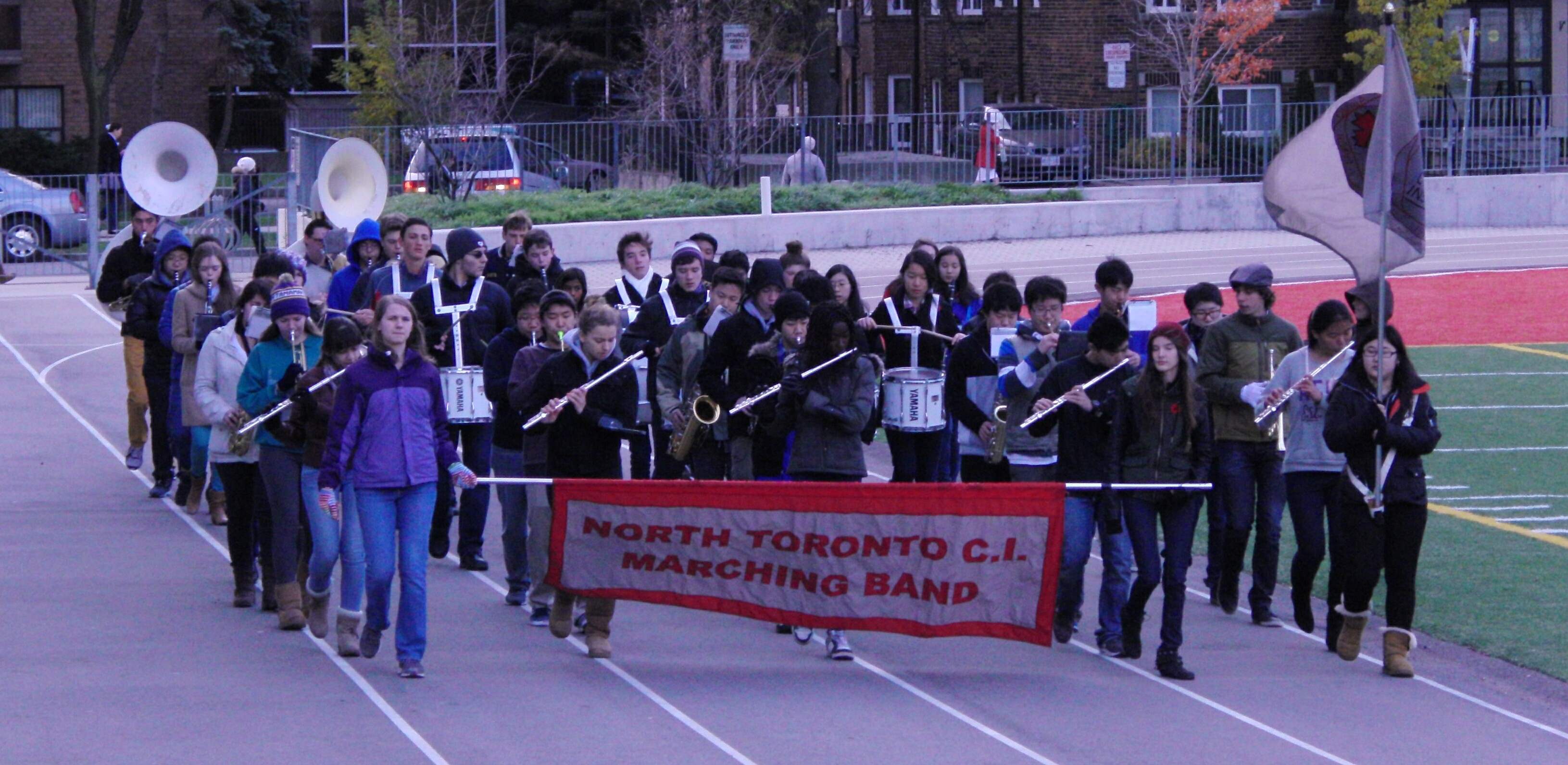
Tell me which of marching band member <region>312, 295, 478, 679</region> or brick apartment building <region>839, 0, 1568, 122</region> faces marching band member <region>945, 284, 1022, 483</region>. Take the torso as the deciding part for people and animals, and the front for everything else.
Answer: the brick apartment building

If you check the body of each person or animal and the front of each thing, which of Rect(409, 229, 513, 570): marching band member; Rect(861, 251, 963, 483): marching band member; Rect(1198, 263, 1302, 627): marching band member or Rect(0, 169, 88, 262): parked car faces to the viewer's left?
the parked car

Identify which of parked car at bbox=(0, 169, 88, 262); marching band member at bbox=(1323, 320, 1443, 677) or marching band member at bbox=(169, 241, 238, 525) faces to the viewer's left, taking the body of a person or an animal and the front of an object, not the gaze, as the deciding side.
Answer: the parked car

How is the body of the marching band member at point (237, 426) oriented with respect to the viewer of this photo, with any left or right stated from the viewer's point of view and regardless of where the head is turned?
facing the viewer and to the right of the viewer

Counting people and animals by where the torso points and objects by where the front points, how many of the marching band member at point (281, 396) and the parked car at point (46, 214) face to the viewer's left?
1

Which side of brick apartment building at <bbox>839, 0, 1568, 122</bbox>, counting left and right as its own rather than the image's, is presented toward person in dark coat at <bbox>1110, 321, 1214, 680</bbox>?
front

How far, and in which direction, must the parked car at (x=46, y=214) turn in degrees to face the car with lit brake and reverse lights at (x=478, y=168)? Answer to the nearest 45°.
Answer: approximately 180°
